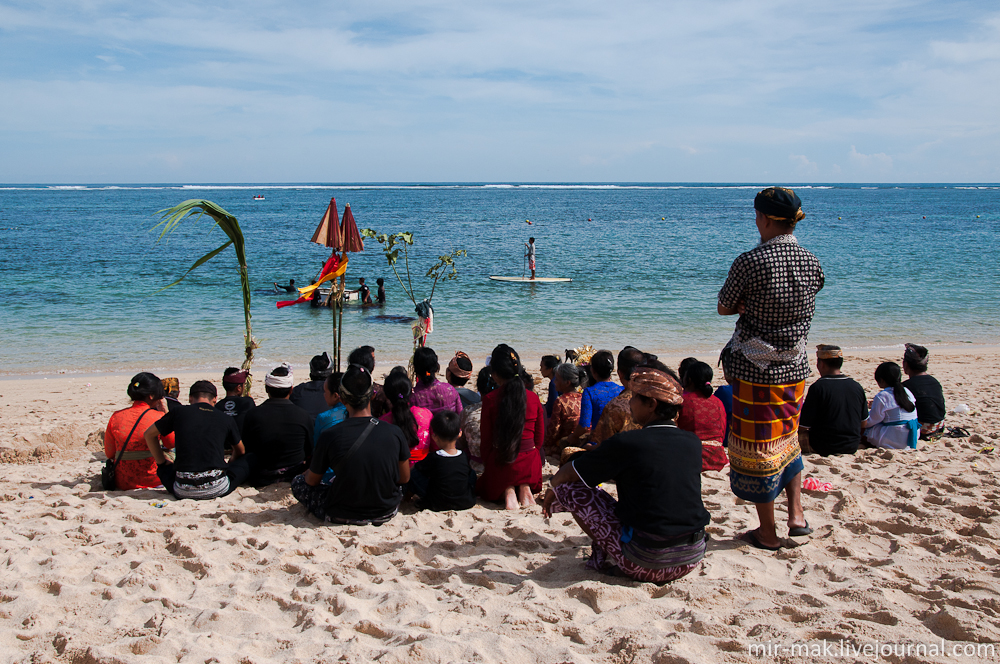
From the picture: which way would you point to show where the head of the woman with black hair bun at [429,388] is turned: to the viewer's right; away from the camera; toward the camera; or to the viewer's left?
away from the camera

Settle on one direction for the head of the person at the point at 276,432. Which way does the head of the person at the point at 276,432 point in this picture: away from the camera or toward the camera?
away from the camera

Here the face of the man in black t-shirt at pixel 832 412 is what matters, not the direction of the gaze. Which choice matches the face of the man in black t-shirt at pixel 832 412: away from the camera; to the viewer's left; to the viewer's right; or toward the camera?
away from the camera

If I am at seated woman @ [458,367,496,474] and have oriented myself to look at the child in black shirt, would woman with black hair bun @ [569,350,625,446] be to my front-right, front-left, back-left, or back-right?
back-left

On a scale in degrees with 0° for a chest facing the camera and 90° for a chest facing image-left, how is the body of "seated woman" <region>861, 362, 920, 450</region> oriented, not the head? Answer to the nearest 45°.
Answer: approximately 135°

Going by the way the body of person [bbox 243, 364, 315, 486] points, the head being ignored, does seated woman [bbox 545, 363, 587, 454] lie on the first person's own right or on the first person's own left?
on the first person's own right

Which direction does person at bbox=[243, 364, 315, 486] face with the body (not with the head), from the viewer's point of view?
away from the camera

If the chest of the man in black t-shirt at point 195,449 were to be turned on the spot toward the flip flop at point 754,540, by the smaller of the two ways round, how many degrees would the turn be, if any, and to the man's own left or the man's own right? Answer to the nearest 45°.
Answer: approximately 135° to the man's own right

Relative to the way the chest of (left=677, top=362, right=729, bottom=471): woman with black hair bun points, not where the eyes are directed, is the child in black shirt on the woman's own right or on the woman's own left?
on the woman's own left

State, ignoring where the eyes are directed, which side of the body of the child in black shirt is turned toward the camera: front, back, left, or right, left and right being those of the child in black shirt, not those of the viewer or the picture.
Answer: back
